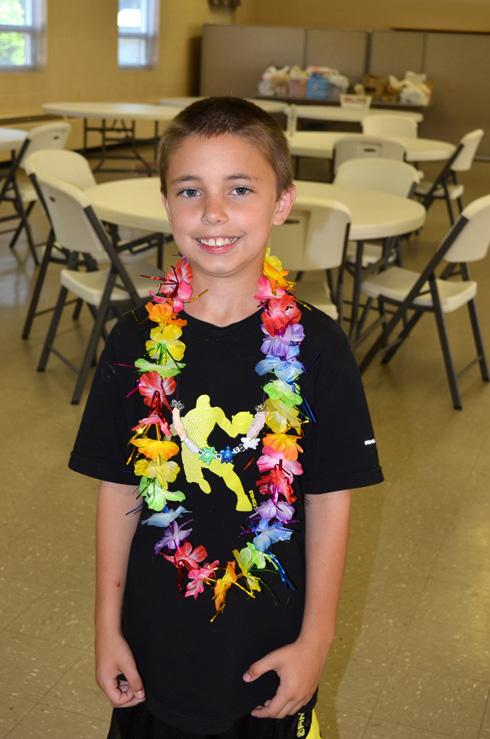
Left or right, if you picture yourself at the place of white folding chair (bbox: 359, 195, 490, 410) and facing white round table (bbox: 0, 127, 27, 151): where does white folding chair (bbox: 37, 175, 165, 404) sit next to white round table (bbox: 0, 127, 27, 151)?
left

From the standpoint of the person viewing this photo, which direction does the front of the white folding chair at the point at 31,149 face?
facing away from the viewer and to the left of the viewer

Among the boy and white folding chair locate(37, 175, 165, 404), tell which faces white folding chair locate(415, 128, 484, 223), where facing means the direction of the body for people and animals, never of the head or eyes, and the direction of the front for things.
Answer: white folding chair locate(37, 175, 165, 404)

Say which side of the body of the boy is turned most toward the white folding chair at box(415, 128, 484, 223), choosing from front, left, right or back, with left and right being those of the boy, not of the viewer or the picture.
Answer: back

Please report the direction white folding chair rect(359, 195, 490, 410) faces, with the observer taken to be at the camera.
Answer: facing away from the viewer and to the left of the viewer

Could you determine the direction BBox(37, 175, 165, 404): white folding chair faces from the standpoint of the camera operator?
facing away from the viewer and to the right of the viewer

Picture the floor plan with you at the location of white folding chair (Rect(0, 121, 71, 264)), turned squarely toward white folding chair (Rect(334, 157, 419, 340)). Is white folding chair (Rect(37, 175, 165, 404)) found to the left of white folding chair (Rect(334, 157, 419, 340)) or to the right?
right

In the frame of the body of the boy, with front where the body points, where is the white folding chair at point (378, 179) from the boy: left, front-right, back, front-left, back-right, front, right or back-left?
back

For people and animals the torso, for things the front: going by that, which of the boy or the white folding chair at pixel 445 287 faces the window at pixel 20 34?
the white folding chair
